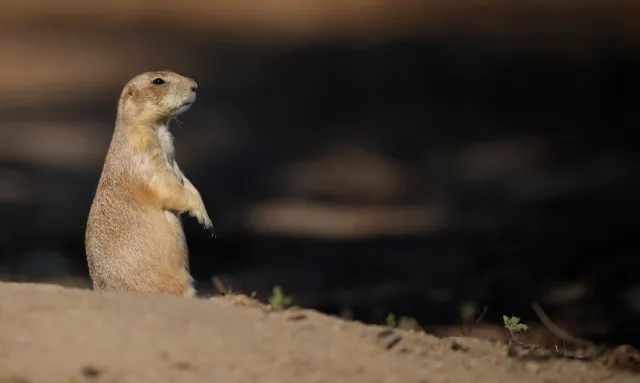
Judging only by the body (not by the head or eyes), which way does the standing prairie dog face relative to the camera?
to the viewer's right
